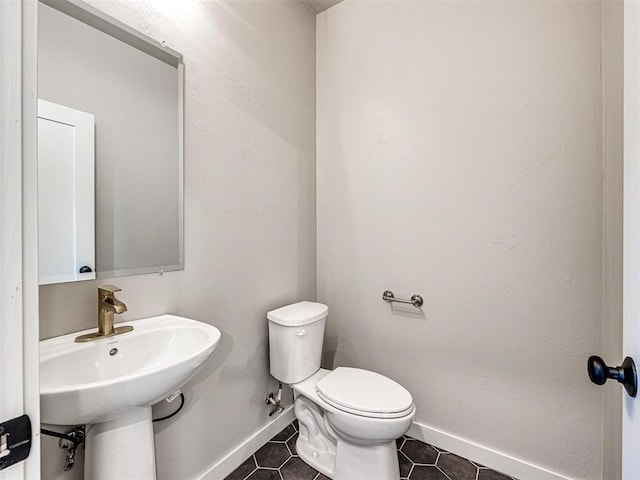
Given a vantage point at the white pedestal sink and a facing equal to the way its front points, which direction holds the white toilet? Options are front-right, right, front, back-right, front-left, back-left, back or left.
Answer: front-left

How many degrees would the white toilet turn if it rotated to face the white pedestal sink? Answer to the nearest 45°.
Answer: approximately 90° to its right

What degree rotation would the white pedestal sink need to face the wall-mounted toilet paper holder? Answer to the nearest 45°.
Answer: approximately 45° to its left

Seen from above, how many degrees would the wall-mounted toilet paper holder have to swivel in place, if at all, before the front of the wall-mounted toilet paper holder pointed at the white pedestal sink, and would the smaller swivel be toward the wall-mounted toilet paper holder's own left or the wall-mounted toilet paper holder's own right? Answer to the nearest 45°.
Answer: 0° — it already faces it

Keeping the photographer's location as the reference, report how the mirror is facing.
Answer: facing the viewer and to the right of the viewer

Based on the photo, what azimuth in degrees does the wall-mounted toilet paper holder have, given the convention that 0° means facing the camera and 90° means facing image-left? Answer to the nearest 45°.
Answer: approximately 45°
